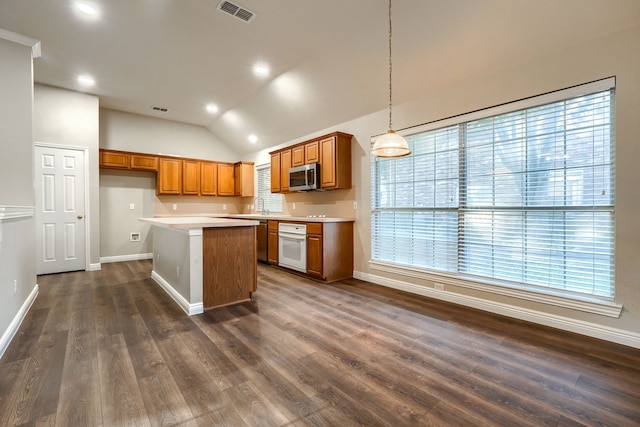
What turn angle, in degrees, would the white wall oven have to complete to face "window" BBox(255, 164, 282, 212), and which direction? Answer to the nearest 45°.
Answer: approximately 135° to its right

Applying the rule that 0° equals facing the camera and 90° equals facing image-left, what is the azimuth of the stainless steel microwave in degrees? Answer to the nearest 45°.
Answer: approximately 45°

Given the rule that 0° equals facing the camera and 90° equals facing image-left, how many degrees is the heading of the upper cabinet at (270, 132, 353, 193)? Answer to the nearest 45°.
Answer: approximately 45°

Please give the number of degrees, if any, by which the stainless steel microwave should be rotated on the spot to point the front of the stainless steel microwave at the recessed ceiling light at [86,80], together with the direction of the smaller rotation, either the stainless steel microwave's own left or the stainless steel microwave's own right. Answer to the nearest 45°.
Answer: approximately 45° to the stainless steel microwave's own right

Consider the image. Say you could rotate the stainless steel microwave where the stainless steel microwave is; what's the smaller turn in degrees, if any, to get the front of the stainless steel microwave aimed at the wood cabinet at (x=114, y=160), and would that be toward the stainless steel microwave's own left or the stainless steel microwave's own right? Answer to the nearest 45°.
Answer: approximately 45° to the stainless steel microwave's own right

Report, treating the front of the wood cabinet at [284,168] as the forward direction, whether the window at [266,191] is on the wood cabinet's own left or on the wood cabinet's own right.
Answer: on the wood cabinet's own right

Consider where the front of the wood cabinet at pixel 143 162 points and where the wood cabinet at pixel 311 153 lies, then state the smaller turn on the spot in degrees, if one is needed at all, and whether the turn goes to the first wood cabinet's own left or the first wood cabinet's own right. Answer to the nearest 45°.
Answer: approximately 45° to the first wood cabinet's own left

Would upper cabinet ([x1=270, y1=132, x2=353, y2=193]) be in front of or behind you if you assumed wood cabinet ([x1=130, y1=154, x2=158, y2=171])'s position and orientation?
in front

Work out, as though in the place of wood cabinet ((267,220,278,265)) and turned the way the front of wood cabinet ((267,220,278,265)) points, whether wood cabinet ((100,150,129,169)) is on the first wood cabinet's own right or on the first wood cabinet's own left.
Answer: on the first wood cabinet's own right

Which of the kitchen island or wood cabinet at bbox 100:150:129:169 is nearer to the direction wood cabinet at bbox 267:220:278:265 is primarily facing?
the kitchen island
